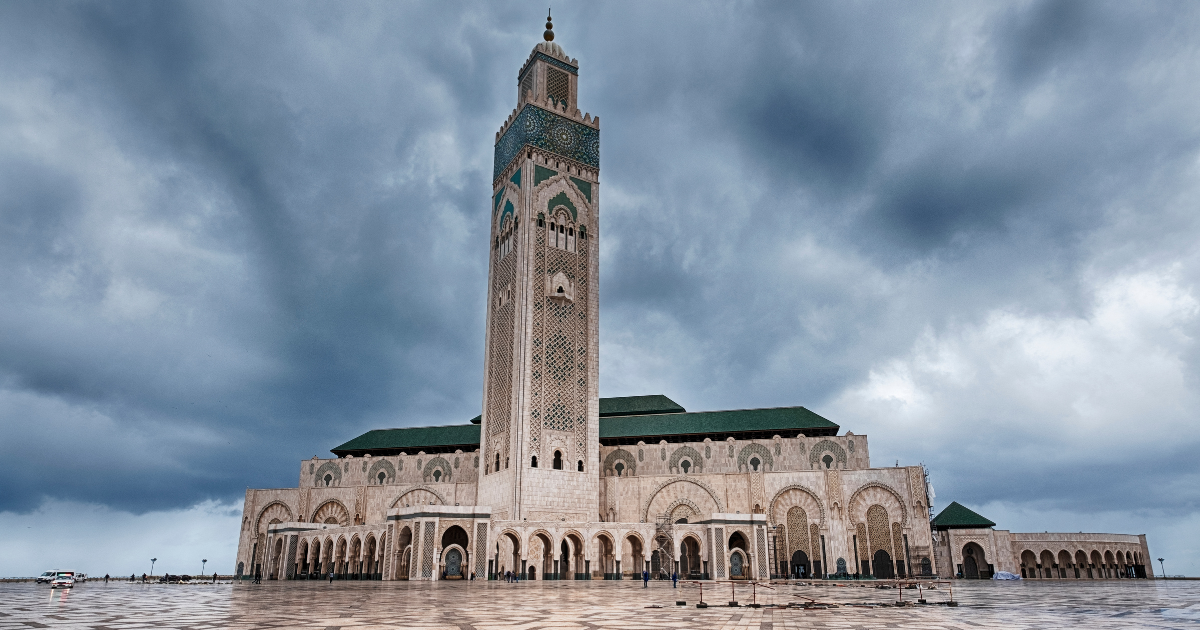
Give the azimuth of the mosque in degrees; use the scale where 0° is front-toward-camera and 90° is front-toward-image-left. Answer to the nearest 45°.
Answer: approximately 0°
